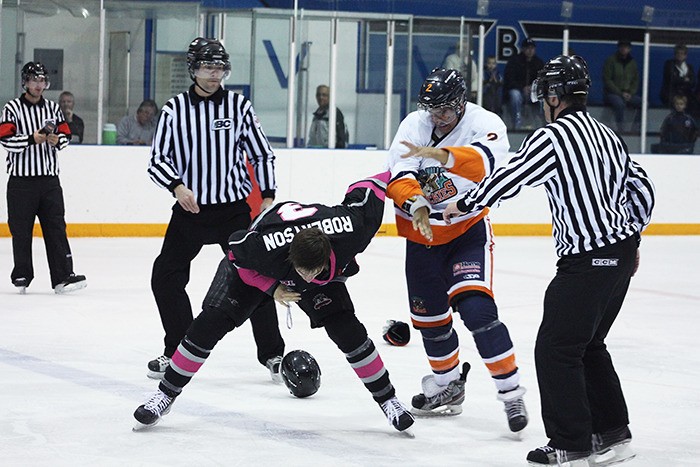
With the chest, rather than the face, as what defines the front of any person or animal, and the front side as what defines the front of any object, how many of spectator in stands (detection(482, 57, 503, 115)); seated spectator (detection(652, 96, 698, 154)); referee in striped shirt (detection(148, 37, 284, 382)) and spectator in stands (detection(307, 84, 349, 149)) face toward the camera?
4

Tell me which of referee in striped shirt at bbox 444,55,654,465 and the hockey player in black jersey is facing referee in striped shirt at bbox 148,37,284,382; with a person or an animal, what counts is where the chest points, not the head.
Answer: referee in striped shirt at bbox 444,55,654,465

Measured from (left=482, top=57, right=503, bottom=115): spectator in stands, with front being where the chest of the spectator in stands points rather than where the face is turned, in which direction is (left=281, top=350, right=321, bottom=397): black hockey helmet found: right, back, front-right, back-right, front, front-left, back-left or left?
front

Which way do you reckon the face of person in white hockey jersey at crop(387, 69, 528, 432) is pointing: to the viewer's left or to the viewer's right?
to the viewer's left

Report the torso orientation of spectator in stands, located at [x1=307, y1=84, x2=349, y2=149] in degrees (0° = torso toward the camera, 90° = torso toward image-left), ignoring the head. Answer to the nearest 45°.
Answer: approximately 0°

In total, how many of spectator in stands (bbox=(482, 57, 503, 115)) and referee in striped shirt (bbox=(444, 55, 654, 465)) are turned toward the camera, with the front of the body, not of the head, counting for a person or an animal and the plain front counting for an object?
1

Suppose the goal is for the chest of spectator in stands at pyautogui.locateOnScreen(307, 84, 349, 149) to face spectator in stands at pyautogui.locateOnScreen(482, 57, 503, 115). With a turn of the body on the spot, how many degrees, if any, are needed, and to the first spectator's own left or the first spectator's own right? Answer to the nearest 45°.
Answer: approximately 135° to the first spectator's own left

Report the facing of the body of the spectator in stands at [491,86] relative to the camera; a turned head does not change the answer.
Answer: toward the camera

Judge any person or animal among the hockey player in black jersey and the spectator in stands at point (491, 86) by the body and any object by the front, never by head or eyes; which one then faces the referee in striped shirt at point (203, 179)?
the spectator in stands

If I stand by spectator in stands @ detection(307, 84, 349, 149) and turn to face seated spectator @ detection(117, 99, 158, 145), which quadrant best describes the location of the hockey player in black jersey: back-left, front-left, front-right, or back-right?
front-left

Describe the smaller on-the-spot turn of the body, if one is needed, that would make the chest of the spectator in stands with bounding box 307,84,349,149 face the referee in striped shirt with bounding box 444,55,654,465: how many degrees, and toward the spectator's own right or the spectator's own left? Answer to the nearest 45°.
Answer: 0° — they already face them

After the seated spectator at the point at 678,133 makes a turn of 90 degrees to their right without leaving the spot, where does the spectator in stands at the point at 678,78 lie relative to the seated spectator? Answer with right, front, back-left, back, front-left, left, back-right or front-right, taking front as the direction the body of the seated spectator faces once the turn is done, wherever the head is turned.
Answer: right

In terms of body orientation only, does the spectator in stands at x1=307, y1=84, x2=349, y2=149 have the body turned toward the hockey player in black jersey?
yes

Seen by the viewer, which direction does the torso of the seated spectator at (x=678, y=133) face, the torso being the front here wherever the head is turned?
toward the camera

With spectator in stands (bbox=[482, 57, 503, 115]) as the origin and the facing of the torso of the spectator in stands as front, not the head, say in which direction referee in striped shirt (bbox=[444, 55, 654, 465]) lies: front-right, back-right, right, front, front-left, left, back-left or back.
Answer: front
